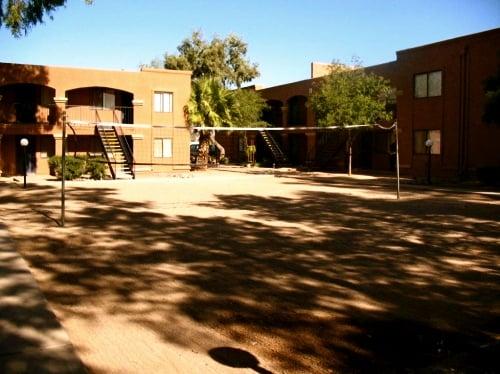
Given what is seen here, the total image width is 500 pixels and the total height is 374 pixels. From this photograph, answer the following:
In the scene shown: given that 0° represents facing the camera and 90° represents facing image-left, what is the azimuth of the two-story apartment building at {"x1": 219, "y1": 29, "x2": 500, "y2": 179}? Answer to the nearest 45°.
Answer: approximately 45°

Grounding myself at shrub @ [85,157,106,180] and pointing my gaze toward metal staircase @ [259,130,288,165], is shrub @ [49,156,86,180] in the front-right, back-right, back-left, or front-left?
back-left

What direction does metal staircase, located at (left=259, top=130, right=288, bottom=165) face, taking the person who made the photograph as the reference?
facing the viewer and to the right of the viewer

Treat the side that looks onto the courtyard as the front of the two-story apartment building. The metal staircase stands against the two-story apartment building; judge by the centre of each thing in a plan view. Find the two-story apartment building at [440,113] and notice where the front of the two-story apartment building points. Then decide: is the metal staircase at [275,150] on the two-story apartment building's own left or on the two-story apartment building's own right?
on the two-story apartment building's own right

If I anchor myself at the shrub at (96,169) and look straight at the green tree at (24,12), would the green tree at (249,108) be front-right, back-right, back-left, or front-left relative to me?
back-left

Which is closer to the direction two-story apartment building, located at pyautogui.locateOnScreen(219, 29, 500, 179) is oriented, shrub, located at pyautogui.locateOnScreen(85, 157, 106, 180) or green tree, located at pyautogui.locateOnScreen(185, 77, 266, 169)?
the shrub

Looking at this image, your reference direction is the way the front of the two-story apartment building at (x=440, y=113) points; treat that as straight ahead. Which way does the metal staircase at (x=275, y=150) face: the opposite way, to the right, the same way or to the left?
to the left

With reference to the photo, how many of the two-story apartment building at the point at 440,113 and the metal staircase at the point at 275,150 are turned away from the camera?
0
